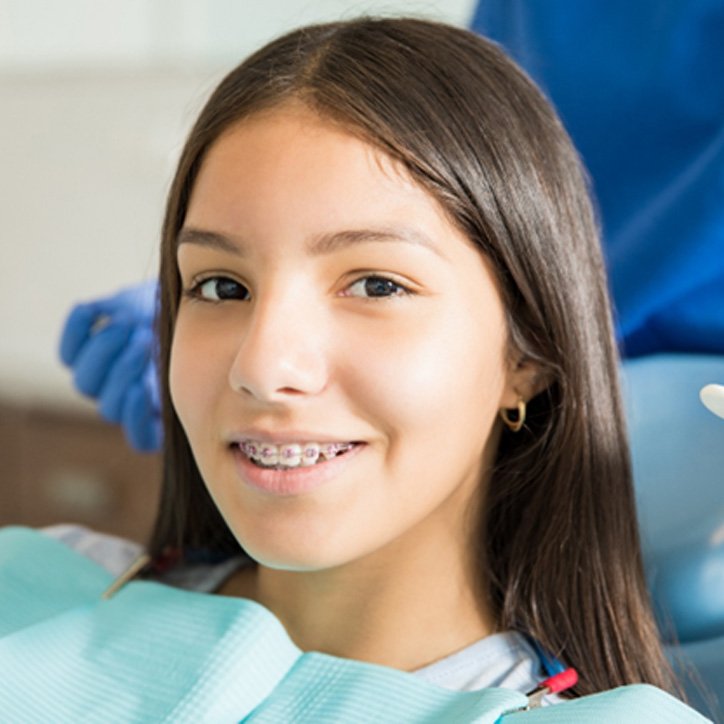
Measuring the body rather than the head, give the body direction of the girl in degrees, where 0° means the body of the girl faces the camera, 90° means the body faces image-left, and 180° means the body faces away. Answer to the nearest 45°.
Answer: approximately 45°
